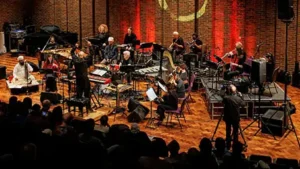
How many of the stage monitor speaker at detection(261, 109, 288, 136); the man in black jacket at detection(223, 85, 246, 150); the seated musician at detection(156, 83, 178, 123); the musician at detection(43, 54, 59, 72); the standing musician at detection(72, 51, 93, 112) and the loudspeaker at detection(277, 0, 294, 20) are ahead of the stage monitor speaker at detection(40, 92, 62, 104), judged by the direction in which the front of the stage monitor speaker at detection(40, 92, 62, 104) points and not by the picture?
1

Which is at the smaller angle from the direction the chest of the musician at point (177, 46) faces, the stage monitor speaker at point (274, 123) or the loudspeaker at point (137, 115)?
the loudspeaker

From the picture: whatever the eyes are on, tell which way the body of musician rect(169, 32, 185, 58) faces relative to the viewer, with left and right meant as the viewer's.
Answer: facing the viewer and to the left of the viewer

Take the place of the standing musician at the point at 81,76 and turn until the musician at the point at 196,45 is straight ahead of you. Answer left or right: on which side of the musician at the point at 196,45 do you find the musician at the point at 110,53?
left

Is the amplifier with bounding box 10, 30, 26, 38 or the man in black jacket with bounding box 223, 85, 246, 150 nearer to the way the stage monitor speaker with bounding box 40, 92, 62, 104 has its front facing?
the amplifier

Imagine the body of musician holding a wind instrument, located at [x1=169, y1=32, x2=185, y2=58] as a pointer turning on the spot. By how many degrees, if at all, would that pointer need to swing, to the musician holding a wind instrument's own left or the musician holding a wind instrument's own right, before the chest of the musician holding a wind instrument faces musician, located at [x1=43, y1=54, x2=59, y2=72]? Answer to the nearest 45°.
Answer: approximately 45° to the musician holding a wind instrument's own right

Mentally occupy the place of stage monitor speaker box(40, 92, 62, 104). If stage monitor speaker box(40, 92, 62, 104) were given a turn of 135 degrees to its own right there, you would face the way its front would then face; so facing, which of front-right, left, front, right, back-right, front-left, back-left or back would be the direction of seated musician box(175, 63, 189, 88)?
front-left

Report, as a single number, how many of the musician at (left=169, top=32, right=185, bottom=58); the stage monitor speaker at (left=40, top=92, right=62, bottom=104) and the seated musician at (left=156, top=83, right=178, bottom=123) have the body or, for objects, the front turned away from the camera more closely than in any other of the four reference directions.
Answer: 1

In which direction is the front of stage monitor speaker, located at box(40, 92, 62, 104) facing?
away from the camera

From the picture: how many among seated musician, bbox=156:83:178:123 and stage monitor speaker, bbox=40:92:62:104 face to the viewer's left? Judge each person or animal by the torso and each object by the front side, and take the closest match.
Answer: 1

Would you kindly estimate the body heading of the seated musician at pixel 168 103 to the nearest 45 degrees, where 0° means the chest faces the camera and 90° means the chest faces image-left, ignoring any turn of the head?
approximately 90°

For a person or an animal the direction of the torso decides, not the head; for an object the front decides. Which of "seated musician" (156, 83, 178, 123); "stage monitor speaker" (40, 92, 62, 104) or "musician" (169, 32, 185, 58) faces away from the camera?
the stage monitor speaker

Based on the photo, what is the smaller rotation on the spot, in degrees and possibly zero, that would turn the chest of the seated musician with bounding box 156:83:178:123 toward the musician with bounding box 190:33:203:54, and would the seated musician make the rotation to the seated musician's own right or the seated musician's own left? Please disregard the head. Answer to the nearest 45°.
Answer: approximately 90° to the seated musician's own right

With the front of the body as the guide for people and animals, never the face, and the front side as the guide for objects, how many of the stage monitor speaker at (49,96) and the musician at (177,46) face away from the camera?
1

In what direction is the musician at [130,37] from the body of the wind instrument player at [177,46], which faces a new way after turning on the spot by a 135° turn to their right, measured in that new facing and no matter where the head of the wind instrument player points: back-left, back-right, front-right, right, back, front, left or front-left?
front-left

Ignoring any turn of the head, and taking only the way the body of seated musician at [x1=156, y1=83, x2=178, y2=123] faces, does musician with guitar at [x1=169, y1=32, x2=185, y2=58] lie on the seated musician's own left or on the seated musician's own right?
on the seated musician's own right
